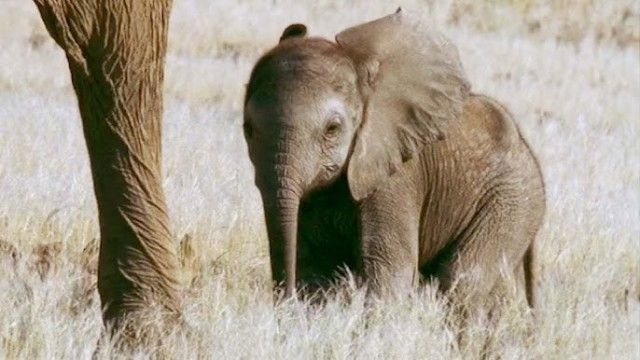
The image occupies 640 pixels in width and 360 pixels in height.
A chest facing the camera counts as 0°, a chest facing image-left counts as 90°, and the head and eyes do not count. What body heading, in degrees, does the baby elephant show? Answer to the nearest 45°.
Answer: approximately 45°
